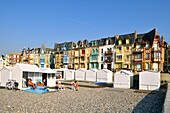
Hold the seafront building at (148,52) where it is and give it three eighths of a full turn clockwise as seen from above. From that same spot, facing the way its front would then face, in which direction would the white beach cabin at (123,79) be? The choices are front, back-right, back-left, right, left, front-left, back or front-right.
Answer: back

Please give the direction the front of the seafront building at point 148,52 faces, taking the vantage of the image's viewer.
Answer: facing the viewer and to the left of the viewer

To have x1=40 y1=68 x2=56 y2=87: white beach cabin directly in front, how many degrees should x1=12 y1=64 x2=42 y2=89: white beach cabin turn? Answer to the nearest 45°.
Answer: approximately 90° to its left
